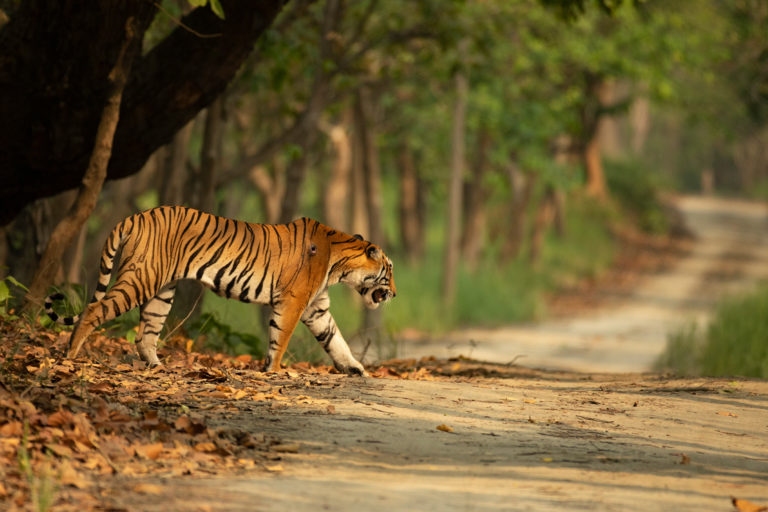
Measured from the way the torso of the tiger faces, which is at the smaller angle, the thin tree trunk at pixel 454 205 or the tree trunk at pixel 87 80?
the thin tree trunk

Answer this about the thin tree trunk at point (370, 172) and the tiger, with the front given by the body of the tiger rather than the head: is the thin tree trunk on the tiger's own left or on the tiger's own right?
on the tiger's own left

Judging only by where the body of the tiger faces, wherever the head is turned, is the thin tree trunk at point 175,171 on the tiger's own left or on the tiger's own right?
on the tiger's own left

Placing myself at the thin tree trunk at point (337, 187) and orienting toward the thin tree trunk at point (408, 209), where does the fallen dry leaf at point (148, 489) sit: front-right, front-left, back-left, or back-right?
back-right

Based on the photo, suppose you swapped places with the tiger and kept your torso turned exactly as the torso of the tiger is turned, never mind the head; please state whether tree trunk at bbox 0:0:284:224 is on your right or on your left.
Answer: on your left

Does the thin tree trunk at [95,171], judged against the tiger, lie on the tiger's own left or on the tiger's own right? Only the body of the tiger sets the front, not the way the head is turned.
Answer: on the tiger's own left

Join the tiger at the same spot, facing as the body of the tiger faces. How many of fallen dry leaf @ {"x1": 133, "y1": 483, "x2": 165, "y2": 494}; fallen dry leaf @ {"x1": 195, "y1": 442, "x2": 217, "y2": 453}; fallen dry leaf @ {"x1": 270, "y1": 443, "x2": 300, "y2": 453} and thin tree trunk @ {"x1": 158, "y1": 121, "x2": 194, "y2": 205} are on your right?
3

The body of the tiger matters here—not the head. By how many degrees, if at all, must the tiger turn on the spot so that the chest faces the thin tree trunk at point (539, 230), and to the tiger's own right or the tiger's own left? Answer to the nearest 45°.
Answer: approximately 90° to the tiger's own left

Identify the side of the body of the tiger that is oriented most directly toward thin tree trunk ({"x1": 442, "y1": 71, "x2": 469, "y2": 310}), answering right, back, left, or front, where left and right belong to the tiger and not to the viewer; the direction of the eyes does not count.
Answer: left

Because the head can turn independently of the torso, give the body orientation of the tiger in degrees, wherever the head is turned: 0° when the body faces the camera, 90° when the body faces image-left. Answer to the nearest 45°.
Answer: approximately 270°
